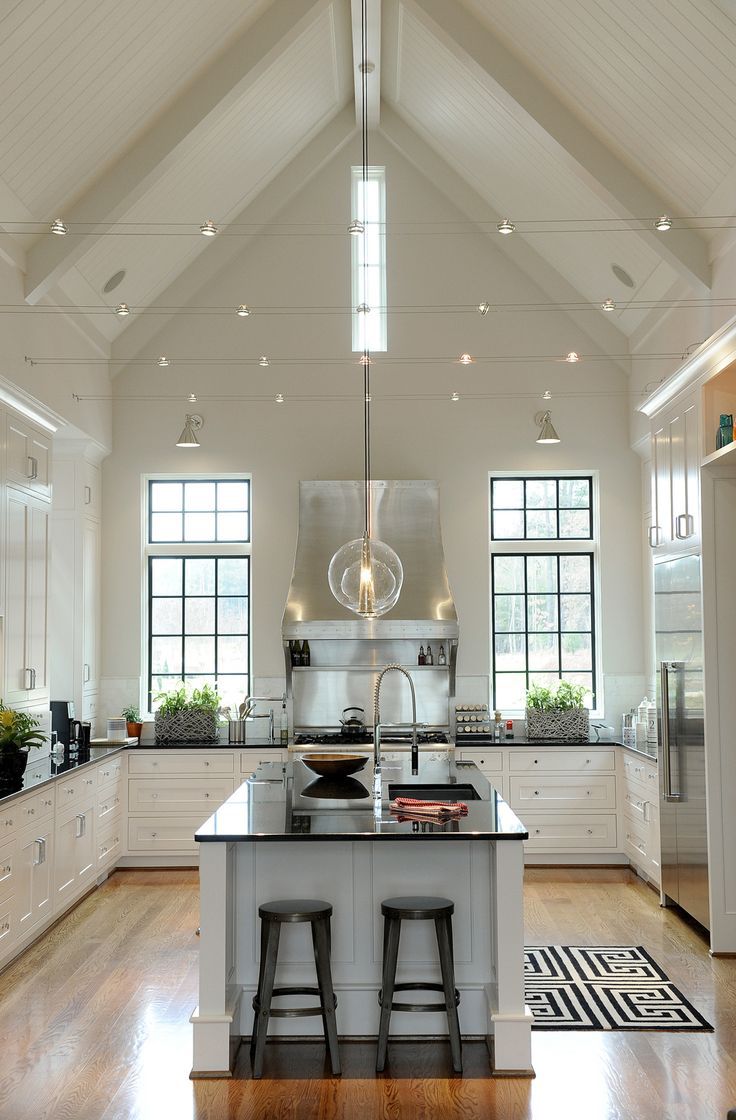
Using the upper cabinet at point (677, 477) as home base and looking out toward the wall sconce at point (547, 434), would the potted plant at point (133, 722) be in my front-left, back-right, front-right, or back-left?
front-left

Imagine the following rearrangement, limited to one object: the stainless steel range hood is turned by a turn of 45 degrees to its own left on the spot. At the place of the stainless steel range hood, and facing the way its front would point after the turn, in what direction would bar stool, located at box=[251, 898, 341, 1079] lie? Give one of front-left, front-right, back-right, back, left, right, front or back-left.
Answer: front-right

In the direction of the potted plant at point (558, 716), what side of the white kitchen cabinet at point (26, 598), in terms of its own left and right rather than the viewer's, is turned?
front

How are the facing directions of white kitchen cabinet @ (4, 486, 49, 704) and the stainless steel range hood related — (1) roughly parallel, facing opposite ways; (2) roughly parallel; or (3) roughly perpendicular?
roughly perpendicular

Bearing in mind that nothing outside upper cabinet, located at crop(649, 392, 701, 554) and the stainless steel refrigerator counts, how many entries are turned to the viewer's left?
2

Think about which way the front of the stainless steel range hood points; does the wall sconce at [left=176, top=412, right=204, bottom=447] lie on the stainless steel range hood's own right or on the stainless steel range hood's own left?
on the stainless steel range hood's own right

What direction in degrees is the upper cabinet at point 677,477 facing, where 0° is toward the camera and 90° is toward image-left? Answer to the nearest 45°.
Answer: approximately 90°

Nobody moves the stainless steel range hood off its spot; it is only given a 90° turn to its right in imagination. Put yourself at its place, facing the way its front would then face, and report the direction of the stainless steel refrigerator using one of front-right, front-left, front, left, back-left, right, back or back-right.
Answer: back-left

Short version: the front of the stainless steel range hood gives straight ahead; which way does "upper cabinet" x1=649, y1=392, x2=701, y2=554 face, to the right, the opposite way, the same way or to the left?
to the right

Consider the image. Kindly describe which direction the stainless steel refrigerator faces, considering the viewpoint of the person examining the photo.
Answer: facing to the left of the viewer

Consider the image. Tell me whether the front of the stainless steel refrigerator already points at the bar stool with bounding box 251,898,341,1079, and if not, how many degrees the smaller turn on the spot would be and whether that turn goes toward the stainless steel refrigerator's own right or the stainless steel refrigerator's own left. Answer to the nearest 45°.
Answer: approximately 45° to the stainless steel refrigerator's own left

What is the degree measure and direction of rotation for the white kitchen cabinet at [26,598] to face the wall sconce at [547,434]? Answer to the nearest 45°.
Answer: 0° — it already faces it

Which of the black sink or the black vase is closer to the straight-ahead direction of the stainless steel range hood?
the black sink

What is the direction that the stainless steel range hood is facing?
toward the camera

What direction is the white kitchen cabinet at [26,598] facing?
to the viewer's right

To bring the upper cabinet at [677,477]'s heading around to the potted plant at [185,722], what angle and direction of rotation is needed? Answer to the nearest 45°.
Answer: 0° — it already faces it
